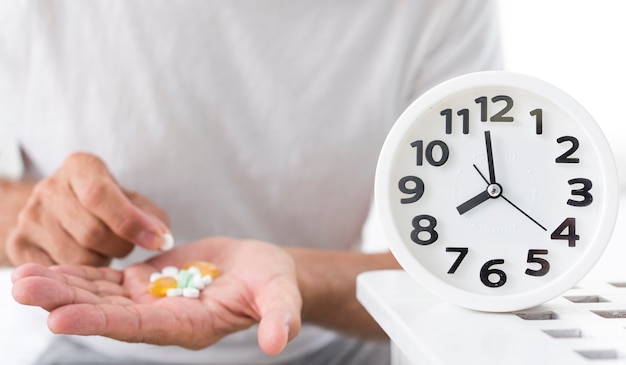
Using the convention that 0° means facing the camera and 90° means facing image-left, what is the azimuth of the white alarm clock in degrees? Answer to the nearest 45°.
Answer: approximately 0°
